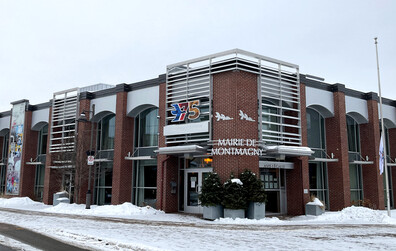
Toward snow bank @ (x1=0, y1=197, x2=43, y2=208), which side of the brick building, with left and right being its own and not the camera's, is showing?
right

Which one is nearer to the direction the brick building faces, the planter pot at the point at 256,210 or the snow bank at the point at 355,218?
the planter pot

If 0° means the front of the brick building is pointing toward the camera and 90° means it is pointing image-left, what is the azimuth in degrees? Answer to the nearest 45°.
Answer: approximately 0°

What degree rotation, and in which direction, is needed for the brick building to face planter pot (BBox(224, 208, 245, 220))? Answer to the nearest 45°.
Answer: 0° — it already faces it

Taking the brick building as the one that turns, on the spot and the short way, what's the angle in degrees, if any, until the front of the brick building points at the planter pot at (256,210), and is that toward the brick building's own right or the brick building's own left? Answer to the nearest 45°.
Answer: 0° — it already faces it

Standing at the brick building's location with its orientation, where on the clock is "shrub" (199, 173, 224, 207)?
The shrub is roughly at 12 o'clock from the brick building.

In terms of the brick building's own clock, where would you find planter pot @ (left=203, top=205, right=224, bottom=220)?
The planter pot is roughly at 12 o'clock from the brick building.

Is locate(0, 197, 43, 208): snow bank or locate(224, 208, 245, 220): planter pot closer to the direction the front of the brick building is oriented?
the planter pot

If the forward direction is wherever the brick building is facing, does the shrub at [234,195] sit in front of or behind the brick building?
in front

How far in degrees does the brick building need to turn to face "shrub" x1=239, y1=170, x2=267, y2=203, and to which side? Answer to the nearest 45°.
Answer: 0° — it already faces it

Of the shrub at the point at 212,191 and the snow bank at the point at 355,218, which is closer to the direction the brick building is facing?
the shrub
